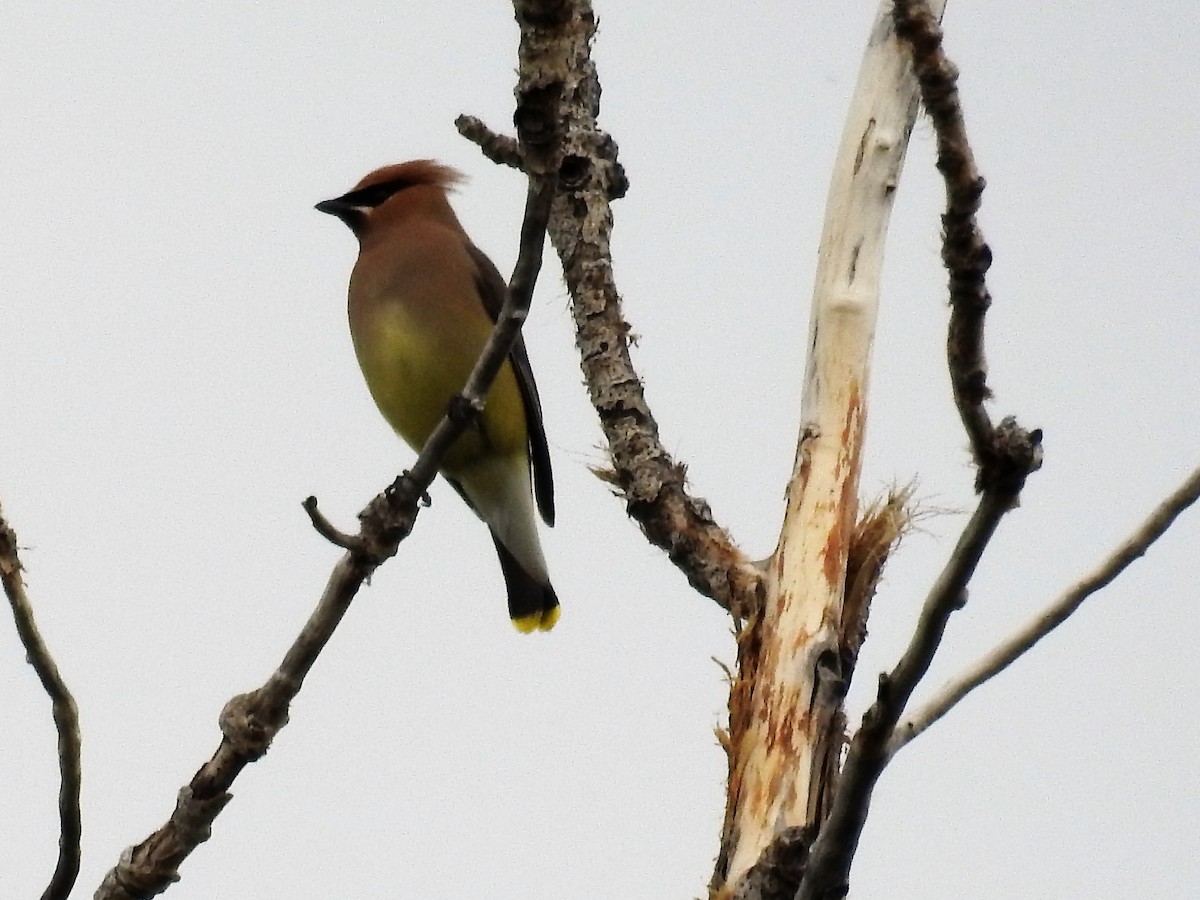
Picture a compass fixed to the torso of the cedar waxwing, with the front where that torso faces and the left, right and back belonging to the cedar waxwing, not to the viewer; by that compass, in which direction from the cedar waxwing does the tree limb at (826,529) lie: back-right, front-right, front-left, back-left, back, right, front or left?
left

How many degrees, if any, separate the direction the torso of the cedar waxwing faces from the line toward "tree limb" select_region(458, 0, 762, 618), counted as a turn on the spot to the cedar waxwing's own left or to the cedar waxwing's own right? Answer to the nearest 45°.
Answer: approximately 90° to the cedar waxwing's own left

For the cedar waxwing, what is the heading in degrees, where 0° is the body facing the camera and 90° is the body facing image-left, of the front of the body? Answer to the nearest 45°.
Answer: approximately 45°

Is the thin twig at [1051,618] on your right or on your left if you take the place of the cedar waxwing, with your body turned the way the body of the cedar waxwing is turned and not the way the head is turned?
on your left
